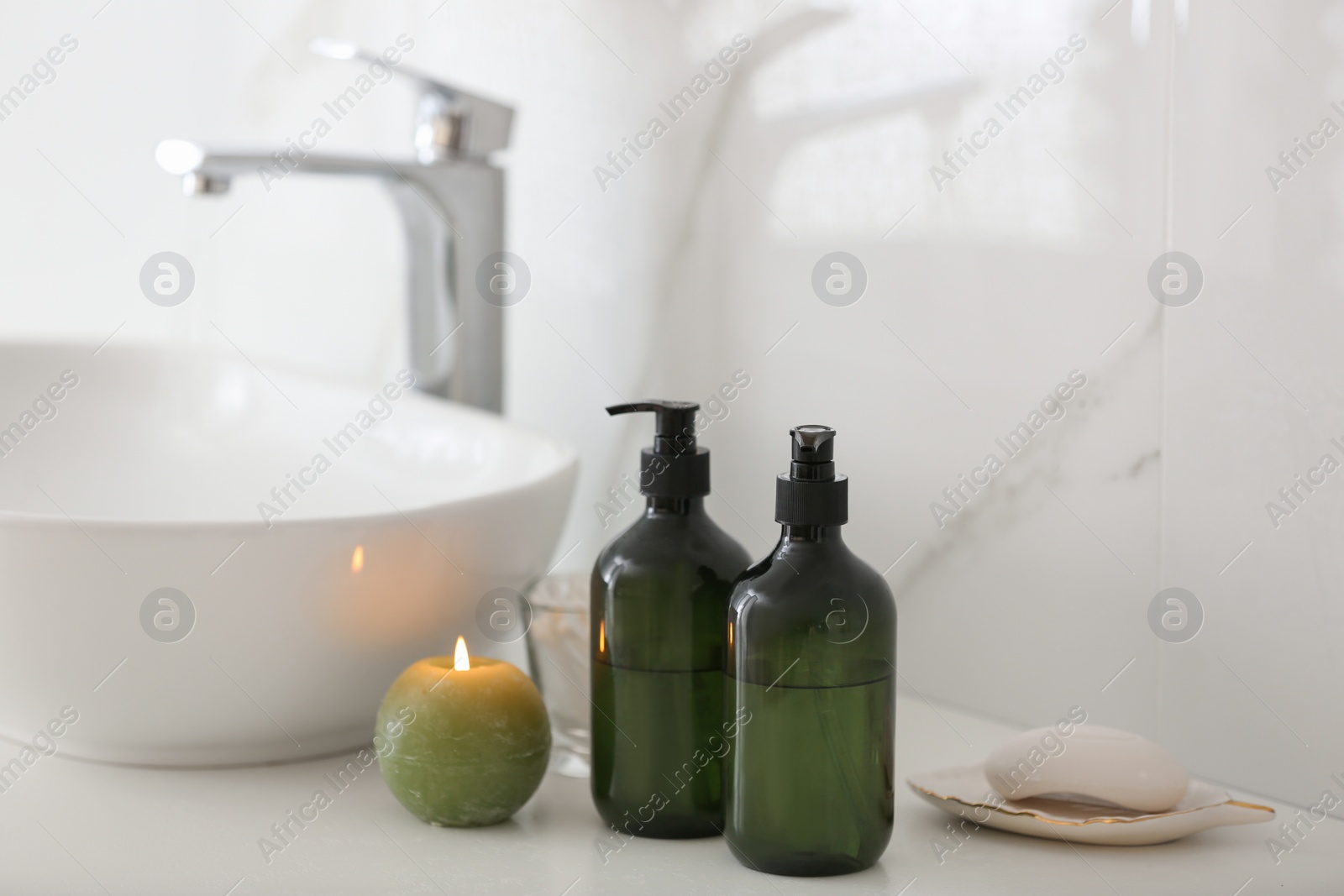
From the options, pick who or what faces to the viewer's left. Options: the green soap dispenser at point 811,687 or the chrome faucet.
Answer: the chrome faucet

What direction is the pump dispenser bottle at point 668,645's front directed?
to the viewer's left

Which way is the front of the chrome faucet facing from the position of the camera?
facing to the left of the viewer

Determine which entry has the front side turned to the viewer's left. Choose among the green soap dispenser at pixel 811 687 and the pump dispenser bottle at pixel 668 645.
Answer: the pump dispenser bottle

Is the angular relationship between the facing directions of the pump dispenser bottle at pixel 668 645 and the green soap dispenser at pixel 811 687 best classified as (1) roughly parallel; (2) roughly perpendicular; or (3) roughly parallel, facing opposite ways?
roughly perpendicular
